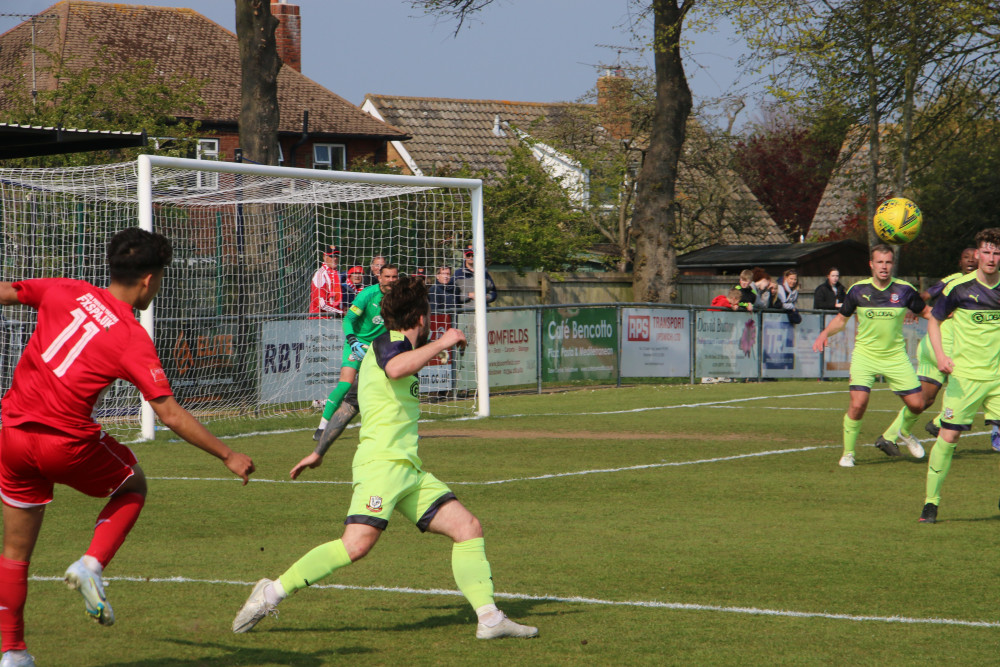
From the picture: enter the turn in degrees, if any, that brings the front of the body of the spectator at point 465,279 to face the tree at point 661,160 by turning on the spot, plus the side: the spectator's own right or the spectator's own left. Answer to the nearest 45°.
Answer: approximately 135° to the spectator's own left

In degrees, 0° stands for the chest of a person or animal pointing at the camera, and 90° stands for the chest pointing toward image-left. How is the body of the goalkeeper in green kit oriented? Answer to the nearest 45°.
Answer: approximately 315°

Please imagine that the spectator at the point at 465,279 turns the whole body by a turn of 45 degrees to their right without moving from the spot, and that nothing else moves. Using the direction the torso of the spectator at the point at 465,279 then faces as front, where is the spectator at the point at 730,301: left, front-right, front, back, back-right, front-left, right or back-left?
back

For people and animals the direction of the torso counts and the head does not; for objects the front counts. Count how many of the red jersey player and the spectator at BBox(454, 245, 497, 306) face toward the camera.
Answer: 1

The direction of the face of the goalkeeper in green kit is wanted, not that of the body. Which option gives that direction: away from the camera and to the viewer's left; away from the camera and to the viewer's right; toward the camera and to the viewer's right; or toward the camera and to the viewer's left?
toward the camera and to the viewer's right

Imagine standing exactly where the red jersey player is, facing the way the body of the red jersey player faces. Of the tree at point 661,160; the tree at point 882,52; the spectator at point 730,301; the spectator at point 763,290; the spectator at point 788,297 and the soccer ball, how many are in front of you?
6

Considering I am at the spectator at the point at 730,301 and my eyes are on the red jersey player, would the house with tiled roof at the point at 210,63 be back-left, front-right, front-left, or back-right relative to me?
back-right

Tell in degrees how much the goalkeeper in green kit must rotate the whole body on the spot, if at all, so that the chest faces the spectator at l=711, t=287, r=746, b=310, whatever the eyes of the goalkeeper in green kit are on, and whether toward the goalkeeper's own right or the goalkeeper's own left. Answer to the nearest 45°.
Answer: approximately 90° to the goalkeeper's own left

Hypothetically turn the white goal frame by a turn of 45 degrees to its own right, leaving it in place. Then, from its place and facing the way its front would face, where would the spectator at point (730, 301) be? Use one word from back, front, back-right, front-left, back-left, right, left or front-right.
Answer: back-left

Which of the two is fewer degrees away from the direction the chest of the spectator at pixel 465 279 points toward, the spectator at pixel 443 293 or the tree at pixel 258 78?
the spectator

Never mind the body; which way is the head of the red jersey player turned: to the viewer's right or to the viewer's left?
to the viewer's right
